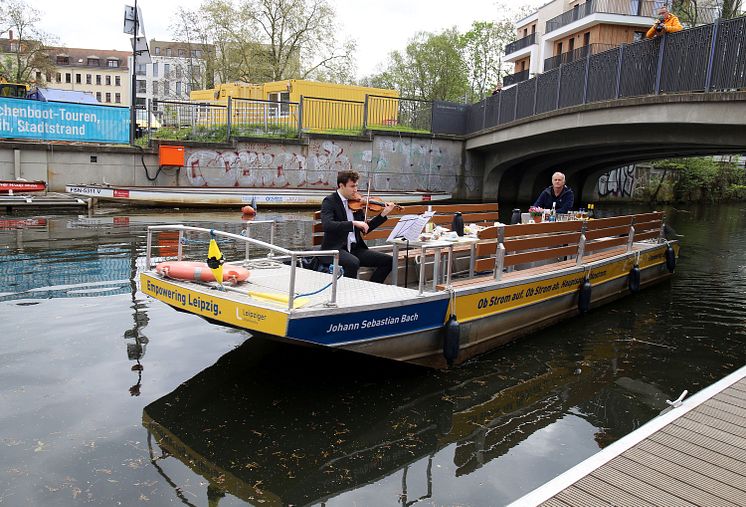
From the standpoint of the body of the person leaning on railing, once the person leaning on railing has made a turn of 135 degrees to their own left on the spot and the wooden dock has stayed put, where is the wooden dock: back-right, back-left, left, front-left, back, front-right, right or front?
right

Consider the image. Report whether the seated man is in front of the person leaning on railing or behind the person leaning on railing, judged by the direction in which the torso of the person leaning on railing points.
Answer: in front

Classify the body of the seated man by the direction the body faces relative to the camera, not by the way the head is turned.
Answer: toward the camera

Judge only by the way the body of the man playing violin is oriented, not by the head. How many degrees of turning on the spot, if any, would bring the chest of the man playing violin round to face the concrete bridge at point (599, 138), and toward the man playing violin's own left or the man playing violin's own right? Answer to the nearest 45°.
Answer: approximately 90° to the man playing violin's own left

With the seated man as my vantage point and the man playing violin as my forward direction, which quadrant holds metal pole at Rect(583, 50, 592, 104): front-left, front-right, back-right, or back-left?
back-right

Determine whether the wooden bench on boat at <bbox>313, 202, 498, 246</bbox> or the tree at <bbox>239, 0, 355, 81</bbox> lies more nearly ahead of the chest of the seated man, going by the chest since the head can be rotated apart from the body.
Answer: the wooden bench on boat

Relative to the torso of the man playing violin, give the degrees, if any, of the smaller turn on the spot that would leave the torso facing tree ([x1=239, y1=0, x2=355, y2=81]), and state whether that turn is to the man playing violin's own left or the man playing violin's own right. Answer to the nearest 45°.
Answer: approximately 135° to the man playing violin's own left

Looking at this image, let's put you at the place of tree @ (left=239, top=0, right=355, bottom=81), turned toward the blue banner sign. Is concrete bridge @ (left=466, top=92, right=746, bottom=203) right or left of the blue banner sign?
left

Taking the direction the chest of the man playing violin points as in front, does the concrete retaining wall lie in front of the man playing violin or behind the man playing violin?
behind
